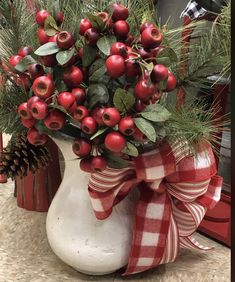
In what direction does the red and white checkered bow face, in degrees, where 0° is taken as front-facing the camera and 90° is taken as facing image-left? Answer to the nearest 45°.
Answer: approximately 0°
